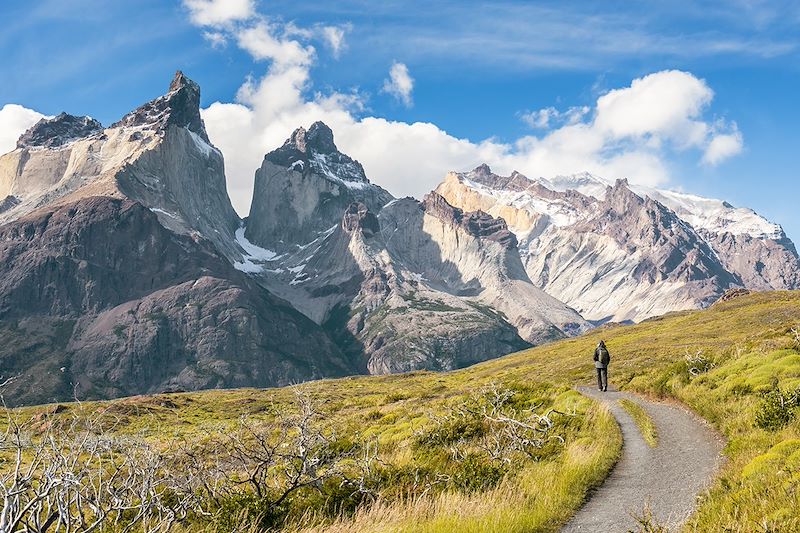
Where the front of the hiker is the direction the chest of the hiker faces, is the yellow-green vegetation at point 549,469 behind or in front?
behind

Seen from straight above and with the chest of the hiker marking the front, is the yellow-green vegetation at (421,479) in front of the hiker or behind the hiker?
behind

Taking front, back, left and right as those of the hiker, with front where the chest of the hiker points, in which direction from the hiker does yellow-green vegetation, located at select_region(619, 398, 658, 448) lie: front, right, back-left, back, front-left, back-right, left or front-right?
back

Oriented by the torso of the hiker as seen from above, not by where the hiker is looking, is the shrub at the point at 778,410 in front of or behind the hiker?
behind

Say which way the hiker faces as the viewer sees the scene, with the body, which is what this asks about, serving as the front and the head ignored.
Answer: away from the camera

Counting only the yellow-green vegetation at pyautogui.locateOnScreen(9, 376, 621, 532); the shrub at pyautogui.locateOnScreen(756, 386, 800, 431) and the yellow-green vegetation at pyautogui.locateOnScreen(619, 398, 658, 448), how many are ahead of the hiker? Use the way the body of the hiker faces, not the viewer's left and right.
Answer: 0
